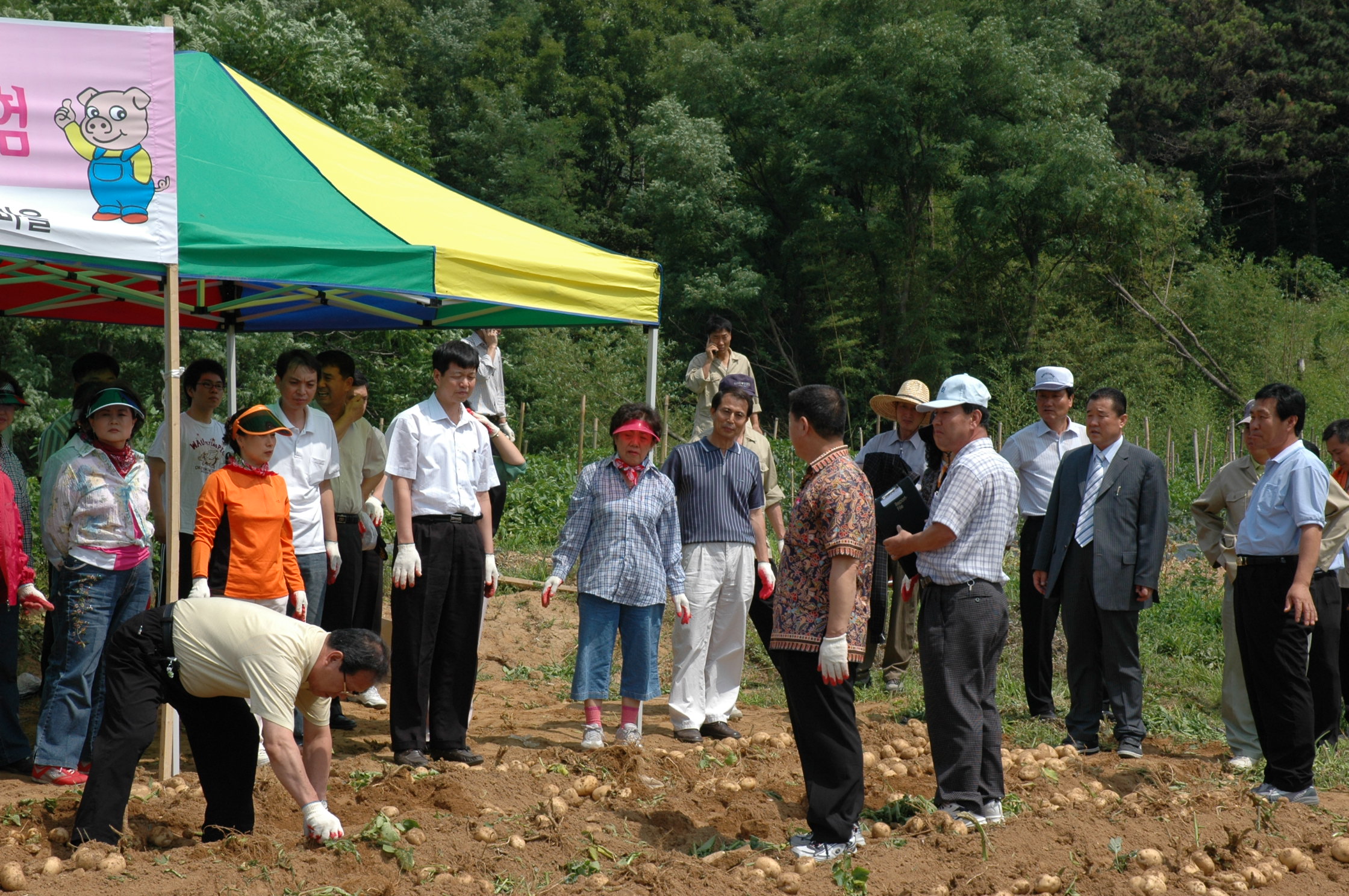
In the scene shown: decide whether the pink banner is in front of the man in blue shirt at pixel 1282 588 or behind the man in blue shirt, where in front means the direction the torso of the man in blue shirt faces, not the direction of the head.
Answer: in front

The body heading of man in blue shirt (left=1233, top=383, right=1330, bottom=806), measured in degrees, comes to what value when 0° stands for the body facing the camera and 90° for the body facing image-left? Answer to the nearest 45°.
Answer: approximately 90°

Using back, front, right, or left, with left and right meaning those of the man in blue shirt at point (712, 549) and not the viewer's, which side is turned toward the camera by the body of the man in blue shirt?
front

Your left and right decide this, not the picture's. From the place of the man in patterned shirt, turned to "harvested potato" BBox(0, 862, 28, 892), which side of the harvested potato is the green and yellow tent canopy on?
right

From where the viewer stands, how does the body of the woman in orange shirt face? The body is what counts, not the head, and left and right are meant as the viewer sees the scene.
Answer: facing the viewer and to the right of the viewer

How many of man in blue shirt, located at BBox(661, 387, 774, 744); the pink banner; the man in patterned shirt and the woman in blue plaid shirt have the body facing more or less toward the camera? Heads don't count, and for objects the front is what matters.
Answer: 3

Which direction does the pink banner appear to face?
toward the camera

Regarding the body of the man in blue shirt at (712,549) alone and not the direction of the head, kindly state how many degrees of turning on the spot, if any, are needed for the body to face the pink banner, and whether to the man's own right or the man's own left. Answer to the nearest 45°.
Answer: approximately 45° to the man's own right
